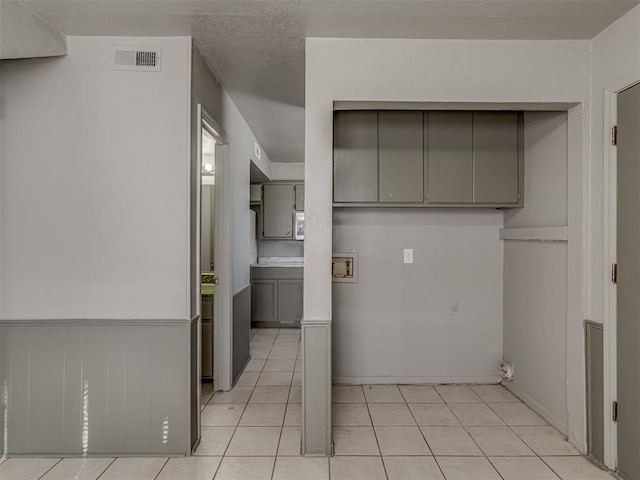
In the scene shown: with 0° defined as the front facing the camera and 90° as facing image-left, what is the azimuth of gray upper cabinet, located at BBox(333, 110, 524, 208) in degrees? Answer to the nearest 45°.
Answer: approximately 0°

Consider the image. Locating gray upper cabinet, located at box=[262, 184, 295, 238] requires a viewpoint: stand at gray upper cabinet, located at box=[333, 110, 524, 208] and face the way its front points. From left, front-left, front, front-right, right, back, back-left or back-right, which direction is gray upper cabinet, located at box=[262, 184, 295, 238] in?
back-right

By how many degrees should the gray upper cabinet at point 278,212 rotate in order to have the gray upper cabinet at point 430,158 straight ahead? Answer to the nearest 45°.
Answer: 0° — it already faces it

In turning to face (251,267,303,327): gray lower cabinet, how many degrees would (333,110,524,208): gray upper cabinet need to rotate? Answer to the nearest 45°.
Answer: approximately 135° to its right

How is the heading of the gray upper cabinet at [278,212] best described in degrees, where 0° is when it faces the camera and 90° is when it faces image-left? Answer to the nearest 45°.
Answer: approximately 0°
